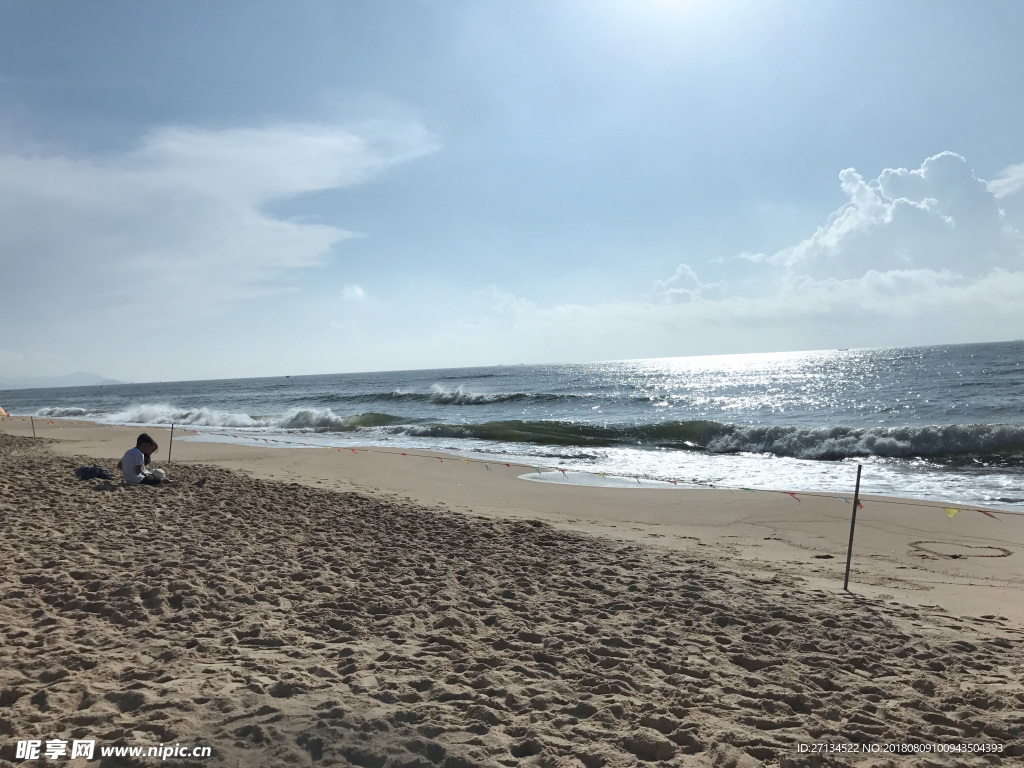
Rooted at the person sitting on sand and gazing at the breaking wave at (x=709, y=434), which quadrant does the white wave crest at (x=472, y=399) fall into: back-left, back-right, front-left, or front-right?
front-left

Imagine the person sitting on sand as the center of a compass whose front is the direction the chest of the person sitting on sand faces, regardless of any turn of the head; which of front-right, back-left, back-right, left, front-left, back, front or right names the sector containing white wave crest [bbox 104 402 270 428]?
front-left

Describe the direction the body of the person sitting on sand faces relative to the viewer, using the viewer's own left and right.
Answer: facing away from the viewer and to the right of the viewer
